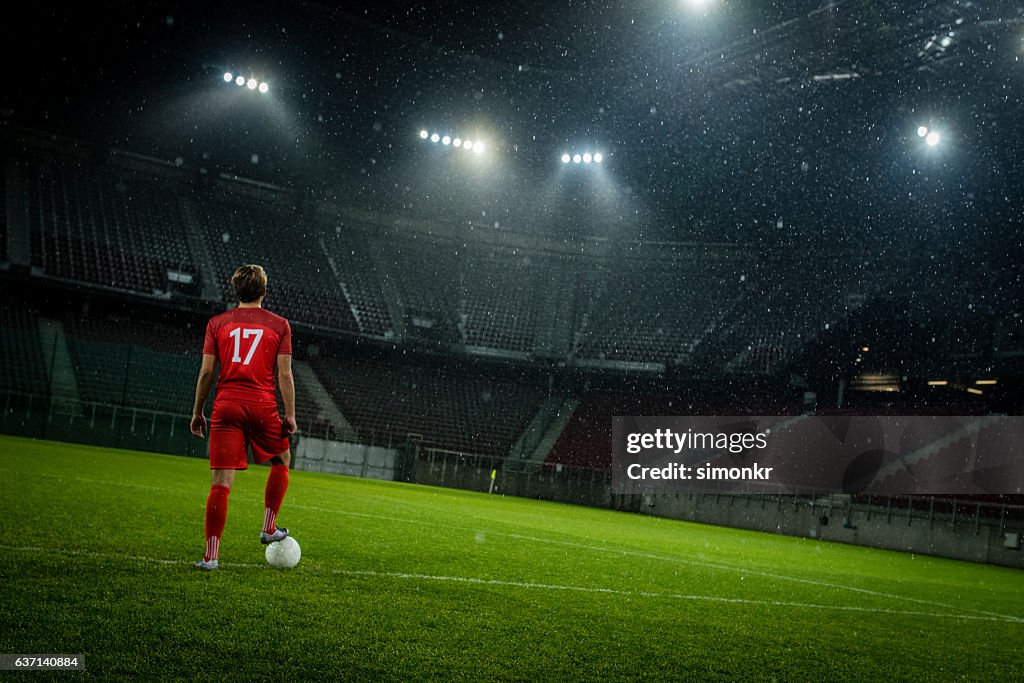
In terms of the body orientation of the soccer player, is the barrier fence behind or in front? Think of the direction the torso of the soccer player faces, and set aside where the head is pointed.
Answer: in front

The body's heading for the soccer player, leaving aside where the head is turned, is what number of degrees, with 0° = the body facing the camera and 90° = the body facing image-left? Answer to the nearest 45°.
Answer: approximately 180°

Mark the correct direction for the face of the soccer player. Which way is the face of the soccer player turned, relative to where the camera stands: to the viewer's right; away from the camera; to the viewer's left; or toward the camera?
away from the camera
